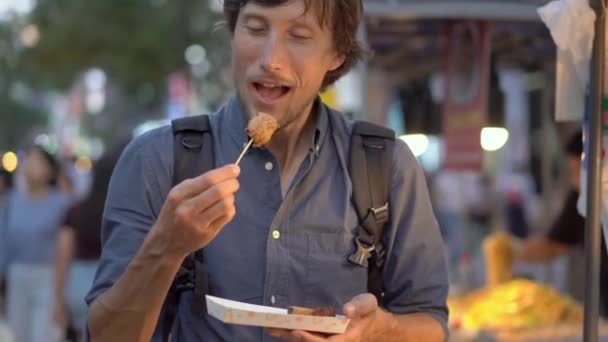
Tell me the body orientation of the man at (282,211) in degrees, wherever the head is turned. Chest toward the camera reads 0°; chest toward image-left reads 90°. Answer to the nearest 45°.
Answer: approximately 0°

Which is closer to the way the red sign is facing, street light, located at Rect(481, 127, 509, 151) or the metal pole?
the metal pole

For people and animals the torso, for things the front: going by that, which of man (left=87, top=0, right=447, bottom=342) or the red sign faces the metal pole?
the red sign

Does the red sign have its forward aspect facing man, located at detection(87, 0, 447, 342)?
yes

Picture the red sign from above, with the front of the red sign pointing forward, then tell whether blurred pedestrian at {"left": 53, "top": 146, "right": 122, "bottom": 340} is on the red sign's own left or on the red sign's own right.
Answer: on the red sign's own right

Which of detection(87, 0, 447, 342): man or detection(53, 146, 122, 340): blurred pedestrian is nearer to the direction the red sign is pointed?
the man

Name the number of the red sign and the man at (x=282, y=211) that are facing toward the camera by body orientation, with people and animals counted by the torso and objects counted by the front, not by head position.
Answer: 2

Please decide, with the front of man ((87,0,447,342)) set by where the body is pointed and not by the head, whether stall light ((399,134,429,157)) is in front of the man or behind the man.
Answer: behind

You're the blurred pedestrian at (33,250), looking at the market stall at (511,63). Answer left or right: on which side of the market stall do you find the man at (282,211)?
right

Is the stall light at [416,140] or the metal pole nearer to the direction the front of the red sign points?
the metal pole
